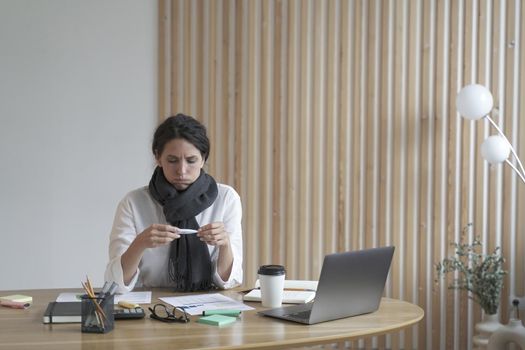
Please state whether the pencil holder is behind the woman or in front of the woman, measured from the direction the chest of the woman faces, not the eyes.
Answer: in front

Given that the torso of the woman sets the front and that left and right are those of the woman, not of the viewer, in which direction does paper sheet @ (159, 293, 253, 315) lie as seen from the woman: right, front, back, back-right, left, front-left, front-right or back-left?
front

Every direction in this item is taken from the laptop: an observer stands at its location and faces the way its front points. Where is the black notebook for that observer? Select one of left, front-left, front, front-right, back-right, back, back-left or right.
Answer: front-left

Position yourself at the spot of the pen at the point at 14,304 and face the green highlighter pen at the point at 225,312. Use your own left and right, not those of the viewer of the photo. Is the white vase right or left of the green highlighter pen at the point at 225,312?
left

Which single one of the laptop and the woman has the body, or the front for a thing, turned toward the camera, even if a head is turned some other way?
the woman

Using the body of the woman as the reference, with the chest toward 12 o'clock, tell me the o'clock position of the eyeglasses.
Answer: The eyeglasses is roughly at 12 o'clock from the woman.

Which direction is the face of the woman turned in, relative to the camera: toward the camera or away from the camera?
toward the camera

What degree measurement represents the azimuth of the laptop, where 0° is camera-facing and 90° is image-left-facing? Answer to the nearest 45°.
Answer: approximately 135°

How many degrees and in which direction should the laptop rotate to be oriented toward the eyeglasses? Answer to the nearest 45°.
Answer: approximately 45° to its left

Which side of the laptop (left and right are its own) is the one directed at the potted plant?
right

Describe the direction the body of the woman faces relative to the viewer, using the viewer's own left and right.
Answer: facing the viewer

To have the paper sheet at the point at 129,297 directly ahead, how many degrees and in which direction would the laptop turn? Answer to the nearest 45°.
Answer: approximately 45° to its left
